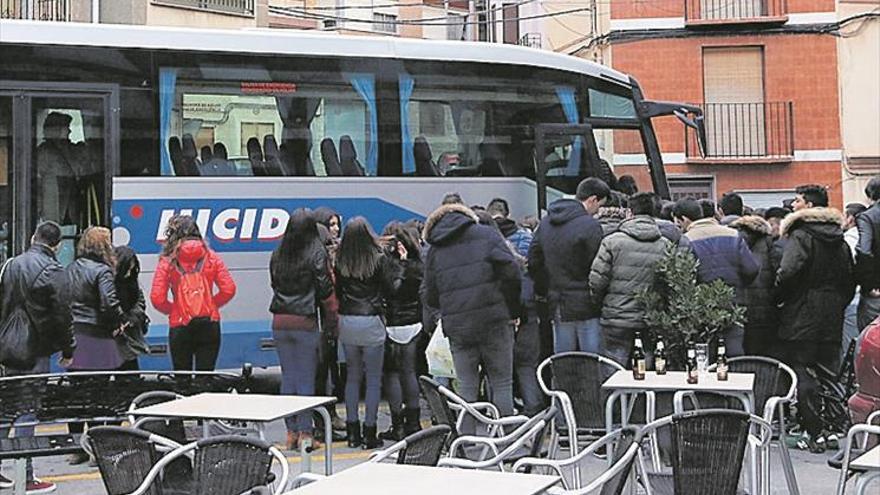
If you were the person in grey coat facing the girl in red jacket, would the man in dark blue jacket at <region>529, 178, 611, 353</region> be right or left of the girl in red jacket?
right

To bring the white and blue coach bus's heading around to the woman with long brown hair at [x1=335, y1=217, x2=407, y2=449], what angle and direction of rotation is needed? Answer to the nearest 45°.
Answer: approximately 45° to its right

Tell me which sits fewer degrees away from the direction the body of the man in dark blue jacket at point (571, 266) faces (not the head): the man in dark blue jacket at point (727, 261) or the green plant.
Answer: the man in dark blue jacket

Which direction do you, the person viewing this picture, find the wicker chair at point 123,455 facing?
facing away from the viewer and to the right of the viewer

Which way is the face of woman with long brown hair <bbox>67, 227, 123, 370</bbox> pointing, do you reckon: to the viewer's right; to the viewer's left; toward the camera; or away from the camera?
away from the camera

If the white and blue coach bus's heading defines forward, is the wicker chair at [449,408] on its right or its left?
on its right

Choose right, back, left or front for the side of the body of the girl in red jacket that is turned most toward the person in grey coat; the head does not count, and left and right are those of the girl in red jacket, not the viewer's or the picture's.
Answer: right

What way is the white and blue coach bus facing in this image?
to the viewer's right

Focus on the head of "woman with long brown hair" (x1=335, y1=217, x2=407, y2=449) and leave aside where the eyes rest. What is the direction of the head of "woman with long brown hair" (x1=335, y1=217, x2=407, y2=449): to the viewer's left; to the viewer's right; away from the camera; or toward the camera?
away from the camera

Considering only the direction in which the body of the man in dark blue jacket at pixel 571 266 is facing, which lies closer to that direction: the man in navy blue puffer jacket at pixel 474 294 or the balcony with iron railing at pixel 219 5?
the balcony with iron railing

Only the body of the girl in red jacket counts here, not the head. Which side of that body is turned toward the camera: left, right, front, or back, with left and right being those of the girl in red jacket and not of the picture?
back
